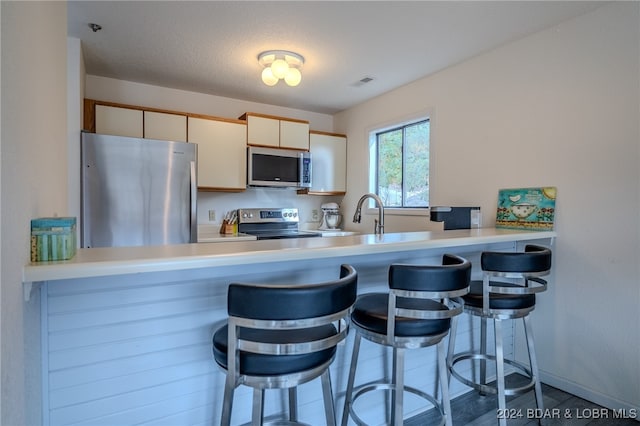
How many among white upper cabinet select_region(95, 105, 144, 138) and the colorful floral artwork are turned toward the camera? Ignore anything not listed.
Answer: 2

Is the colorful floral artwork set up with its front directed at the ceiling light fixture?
no

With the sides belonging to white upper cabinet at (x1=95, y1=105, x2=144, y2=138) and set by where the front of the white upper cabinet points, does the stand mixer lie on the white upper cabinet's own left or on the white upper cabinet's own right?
on the white upper cabinet's own left

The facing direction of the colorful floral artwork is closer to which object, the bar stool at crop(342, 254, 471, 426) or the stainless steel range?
the bar stool

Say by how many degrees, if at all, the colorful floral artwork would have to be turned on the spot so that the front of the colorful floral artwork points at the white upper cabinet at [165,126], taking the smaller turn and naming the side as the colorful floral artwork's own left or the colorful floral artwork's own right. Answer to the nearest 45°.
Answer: approximately 90° to the colorful floral artwork's own right

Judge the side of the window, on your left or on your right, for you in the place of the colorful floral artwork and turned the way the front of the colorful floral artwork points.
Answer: on your right

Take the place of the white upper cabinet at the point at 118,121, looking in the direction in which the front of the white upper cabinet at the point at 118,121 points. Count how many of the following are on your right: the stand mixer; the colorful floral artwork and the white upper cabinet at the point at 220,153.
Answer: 0

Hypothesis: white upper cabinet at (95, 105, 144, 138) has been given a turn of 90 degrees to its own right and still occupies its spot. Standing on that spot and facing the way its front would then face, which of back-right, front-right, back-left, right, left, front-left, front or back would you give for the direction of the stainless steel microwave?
back

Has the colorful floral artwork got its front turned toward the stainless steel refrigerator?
no

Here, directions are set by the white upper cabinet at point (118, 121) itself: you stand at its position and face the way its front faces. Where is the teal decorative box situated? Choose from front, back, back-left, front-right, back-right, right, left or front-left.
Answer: front

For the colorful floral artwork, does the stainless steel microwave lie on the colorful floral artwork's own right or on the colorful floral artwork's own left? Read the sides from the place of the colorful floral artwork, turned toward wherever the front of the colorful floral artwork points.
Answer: on the colorful floral artwork's own right

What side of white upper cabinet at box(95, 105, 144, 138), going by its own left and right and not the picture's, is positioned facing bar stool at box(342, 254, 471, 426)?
front

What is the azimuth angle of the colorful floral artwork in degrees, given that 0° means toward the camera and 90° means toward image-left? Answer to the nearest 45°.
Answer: approximately 0°

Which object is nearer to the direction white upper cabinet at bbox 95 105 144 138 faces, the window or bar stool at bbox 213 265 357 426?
the bar stool

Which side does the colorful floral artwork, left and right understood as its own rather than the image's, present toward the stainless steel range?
right

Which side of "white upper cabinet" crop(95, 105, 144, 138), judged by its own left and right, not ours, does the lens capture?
front
